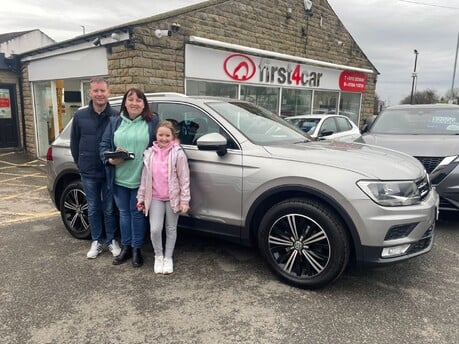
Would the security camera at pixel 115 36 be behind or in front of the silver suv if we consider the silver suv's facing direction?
behind

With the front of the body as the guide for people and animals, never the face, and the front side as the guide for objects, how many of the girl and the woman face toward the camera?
2

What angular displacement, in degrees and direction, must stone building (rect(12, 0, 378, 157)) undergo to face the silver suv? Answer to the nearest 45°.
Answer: approximately 45° to its right

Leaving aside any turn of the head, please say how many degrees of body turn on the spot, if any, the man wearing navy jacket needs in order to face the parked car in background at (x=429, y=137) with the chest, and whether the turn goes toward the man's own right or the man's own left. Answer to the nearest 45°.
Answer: approximately 90° to the man's own left

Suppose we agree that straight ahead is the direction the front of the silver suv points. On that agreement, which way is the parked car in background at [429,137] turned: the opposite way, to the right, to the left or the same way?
to the right

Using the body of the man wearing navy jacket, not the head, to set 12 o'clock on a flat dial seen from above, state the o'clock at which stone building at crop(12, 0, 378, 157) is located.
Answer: The stone building is roughly at 7 o'clock from the man wearing navy jacket.

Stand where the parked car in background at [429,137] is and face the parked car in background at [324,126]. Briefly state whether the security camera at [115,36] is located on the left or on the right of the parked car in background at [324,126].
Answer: left

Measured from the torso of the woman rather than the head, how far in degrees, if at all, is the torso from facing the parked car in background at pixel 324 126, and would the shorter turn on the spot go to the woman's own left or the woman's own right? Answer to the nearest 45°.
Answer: approximately 135° to the woman's own left
